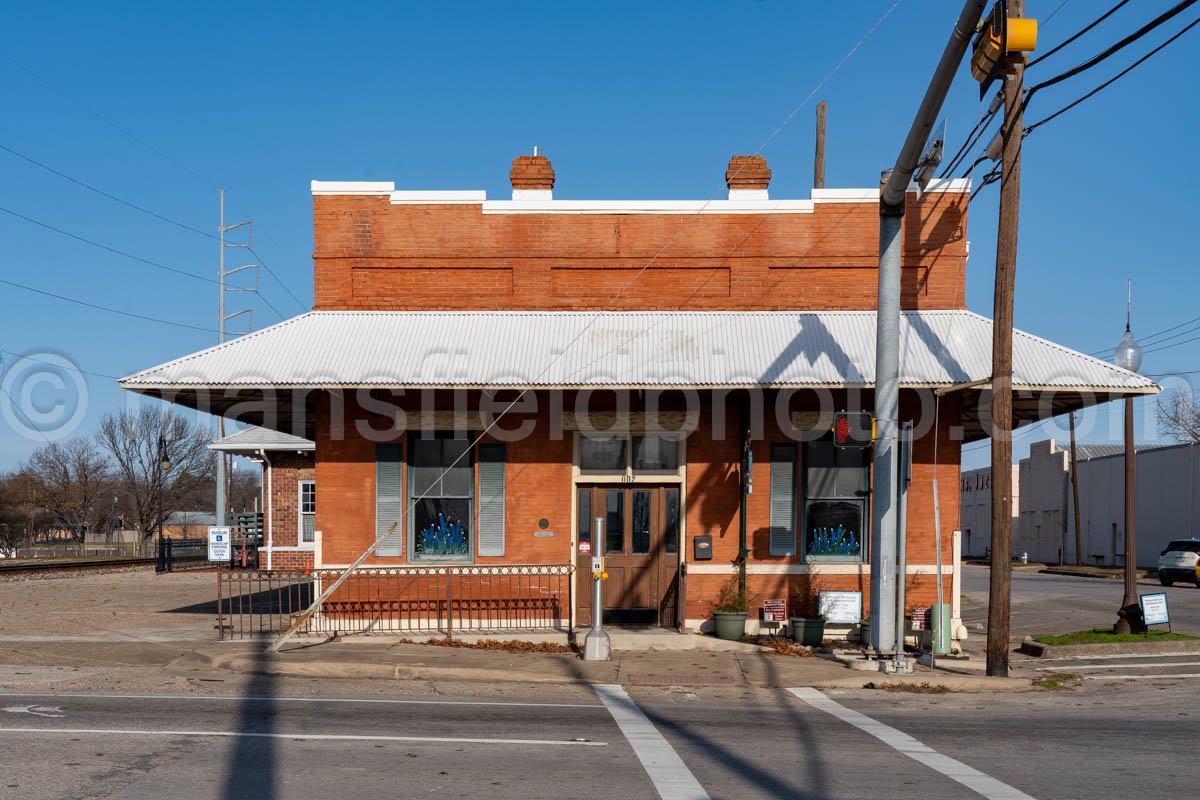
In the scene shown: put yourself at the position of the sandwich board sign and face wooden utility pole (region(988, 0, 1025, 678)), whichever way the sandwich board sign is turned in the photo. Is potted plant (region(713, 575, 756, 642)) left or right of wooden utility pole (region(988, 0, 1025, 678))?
right

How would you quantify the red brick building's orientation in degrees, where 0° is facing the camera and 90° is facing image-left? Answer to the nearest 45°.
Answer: approximately 0°

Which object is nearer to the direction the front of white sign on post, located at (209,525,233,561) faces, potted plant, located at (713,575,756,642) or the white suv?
the potted plant

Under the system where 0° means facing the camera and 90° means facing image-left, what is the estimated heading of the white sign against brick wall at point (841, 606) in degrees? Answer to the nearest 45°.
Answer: approximately 0°

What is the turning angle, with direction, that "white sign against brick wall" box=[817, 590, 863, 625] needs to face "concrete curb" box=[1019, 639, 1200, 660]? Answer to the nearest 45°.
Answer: approximately 90° to its left

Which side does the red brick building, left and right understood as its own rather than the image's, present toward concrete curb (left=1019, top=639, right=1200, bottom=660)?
left
